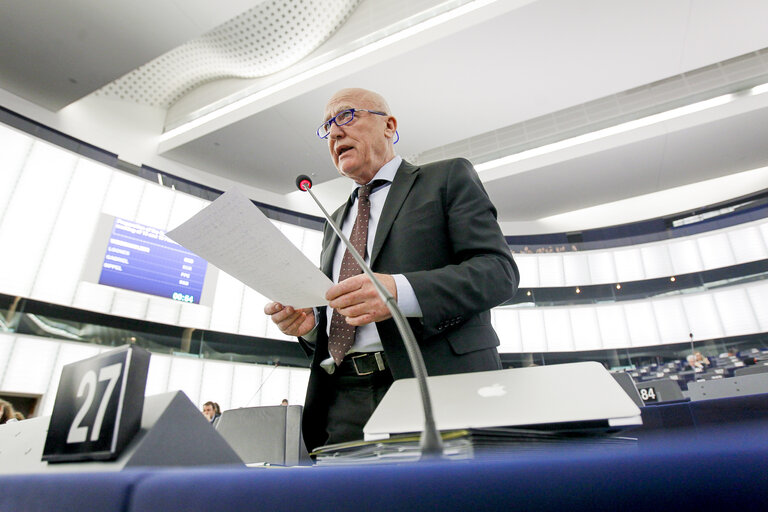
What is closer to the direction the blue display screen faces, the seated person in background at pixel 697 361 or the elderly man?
the elderly man

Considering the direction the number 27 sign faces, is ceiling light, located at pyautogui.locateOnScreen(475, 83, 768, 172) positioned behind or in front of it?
behind

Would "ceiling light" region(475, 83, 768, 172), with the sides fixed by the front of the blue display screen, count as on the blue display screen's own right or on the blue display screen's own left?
on the blue display screen's own left

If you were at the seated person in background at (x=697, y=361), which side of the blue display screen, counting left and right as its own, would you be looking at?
left

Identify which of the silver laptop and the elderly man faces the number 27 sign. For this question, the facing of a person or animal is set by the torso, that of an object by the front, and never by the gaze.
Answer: the elderly man

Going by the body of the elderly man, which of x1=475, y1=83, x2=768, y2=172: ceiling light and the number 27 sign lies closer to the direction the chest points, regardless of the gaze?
the number 27 sign

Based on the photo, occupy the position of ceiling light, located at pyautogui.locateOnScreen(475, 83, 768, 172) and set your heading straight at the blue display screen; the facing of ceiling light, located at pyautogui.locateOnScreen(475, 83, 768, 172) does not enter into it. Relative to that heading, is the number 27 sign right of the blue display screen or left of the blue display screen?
left

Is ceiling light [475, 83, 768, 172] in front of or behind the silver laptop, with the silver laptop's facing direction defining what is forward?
in front

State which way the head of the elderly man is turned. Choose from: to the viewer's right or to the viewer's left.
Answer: to the viewer's left

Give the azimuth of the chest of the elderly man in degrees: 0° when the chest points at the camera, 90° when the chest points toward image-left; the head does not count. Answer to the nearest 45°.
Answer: approximately 45°

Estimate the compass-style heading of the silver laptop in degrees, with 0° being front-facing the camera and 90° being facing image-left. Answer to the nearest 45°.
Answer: approximately 180°

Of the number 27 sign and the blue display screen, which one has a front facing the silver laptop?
the blue display screen

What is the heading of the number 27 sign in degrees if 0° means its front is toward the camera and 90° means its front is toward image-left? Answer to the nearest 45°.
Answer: approximately 45°

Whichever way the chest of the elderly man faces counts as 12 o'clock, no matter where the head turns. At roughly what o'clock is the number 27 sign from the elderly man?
The number 27 sign is roughly at 12 o'clock from the elderly man.

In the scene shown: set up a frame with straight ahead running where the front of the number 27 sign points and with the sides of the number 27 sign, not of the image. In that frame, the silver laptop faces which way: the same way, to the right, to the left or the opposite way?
the opposite way

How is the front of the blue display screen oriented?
toward the camera

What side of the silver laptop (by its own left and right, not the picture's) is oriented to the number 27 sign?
left
